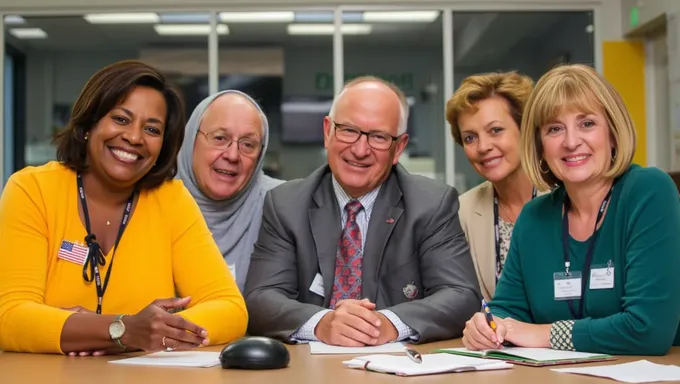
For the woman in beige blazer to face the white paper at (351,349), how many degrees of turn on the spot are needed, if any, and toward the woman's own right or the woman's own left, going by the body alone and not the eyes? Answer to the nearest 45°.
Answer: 0° — they already face it

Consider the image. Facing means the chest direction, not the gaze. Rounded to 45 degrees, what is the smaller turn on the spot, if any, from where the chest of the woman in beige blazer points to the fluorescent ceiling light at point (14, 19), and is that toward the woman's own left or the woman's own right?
approximately 135° to the woman's own right

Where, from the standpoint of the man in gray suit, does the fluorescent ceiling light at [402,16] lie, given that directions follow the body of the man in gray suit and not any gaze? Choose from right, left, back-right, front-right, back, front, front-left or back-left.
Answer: back

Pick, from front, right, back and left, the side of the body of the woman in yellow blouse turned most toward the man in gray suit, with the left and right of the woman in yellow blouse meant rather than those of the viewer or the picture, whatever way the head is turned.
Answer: left

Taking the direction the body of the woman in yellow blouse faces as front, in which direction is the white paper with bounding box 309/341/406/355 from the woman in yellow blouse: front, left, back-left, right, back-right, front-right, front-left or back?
front-left

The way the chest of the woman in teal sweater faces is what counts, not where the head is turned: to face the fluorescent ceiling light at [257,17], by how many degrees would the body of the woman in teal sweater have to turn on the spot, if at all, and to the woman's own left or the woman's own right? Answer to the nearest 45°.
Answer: approximately 90° to the woman's own right

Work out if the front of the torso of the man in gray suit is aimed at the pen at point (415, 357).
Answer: yes

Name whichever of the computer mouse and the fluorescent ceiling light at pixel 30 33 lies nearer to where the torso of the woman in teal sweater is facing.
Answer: the computer mouse

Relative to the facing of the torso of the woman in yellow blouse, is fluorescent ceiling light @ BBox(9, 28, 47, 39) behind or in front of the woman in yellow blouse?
behind

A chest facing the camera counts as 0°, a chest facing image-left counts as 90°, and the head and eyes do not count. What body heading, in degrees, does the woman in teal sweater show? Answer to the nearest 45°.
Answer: approximately 45°

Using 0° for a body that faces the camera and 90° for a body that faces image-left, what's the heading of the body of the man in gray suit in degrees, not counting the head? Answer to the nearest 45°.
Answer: approximately 0°

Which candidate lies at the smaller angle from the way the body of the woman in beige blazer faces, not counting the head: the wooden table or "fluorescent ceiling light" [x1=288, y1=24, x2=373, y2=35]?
the wooden table

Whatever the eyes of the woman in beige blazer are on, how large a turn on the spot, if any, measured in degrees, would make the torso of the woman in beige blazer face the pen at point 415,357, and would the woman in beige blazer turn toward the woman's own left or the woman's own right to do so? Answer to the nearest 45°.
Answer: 0° — they already face it

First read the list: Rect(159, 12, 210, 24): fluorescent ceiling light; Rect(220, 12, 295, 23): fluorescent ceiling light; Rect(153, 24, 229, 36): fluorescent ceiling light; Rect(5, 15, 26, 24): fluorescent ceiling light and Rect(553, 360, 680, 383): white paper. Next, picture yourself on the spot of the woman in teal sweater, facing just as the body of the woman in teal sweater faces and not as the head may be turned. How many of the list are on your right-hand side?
4
